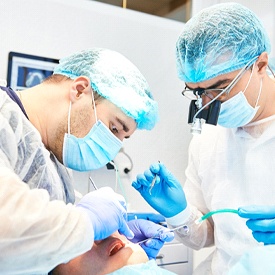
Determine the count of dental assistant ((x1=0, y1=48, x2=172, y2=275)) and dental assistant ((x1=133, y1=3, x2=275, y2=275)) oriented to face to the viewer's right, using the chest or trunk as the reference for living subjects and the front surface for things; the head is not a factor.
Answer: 1

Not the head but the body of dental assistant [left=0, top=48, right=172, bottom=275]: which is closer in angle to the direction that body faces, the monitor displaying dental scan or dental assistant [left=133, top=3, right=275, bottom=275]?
the dental assistant

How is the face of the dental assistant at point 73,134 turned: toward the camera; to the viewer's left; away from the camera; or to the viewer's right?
to the viewer's right

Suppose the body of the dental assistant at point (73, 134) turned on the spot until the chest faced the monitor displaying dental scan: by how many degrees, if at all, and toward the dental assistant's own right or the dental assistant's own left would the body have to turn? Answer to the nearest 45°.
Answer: approximately 90° to the dental assistant's own left

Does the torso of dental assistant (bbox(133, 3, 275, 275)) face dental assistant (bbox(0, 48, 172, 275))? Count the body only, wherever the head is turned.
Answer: yes

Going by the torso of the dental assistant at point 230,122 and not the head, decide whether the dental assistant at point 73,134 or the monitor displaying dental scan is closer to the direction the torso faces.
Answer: the dental assistant

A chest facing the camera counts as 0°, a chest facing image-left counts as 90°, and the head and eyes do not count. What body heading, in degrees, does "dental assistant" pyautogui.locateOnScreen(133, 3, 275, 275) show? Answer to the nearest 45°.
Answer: approximately 45°

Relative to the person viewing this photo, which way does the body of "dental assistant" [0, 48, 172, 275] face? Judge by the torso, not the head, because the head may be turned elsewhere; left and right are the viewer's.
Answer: facing to the right of the viewer

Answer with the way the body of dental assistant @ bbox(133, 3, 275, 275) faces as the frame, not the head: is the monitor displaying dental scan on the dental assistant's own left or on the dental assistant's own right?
on the dental assistant's own right
